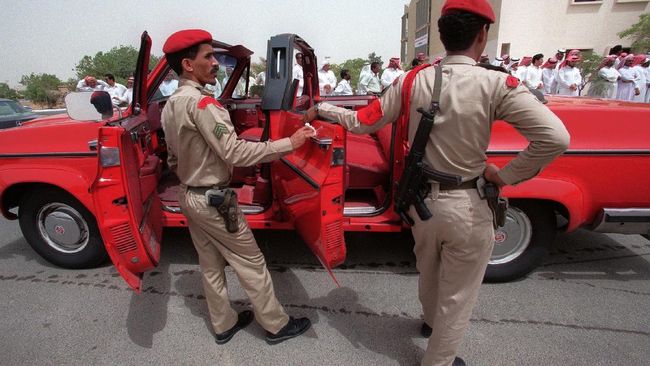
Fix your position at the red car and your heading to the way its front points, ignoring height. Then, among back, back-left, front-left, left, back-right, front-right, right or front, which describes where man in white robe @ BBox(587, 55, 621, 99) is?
back-right

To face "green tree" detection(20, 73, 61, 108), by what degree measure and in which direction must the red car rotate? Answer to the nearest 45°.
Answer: approximately 45° to its right

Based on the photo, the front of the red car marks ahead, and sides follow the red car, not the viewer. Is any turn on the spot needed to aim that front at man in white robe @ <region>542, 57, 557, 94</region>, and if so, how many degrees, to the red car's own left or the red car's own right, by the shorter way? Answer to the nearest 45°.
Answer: approximately 135° to the red car's own right

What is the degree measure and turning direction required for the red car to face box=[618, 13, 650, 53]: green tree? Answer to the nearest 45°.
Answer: approximately 135° to its right

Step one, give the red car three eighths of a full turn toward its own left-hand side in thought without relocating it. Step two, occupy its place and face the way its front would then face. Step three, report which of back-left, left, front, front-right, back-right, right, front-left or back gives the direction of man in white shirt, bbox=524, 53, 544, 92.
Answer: left

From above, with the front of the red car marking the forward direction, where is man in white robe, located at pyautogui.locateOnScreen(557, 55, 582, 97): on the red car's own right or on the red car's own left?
on the red car's own right

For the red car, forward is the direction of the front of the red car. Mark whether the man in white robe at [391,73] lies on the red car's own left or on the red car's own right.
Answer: on the red car's own right

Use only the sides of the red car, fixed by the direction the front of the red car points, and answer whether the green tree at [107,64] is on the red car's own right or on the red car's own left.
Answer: on the red car's own right

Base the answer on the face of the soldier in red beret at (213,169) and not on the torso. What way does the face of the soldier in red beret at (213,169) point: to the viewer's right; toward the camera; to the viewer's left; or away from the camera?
to the viewer's right

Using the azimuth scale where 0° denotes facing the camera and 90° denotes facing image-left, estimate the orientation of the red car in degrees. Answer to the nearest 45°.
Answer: approximately 90°

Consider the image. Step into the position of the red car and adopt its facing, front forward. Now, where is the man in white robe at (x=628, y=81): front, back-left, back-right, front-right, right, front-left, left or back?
back-right

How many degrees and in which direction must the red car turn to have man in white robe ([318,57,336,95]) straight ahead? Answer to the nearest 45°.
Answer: approximately 90° to its right
